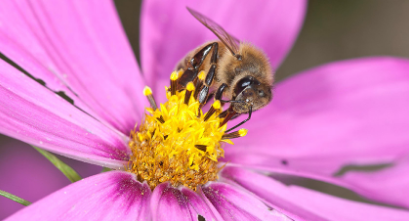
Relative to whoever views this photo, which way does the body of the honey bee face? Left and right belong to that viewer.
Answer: facing the viewer and to the right of the viewer
